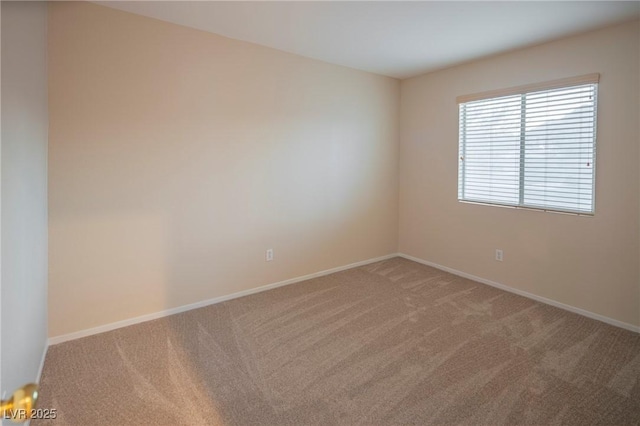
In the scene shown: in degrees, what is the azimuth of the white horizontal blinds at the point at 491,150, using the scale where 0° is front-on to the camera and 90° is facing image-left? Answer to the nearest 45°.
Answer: approximately 45°
